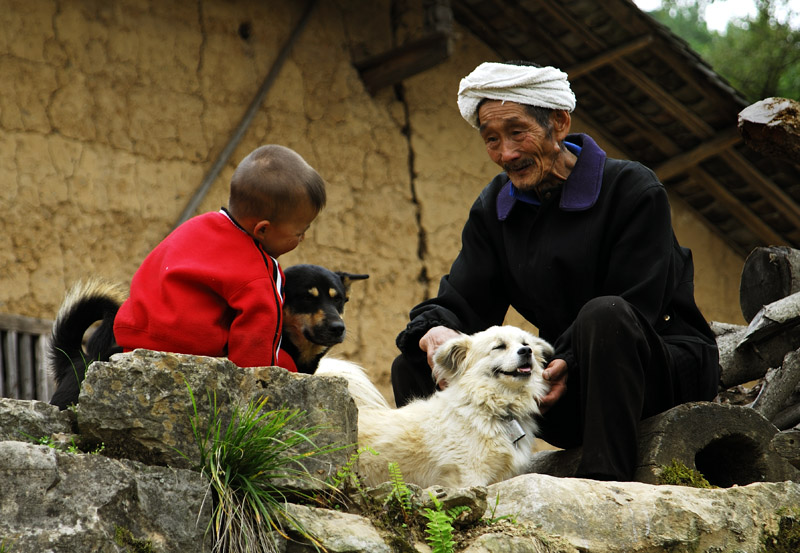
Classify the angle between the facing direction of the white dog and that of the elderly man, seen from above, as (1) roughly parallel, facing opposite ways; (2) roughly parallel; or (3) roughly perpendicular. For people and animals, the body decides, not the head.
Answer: roughly perpendicular

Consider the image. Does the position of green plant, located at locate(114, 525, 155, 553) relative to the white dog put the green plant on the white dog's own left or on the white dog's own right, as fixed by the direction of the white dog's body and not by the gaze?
on the white dog's own right

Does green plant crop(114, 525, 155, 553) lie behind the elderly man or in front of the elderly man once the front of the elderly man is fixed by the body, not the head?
in front

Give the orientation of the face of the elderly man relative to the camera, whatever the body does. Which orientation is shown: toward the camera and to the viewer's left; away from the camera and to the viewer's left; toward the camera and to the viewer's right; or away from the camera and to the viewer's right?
toward the camera and to the viewer's left

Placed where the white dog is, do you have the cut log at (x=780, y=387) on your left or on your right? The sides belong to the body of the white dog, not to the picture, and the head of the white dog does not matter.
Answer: on your left

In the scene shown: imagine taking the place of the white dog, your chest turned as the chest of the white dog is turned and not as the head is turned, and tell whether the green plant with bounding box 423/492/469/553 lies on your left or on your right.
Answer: on your right

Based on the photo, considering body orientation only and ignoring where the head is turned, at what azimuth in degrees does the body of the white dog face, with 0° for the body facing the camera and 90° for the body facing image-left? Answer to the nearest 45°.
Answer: approximately 315°

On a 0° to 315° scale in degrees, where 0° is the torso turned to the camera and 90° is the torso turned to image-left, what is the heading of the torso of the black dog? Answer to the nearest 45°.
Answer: approximately 270°

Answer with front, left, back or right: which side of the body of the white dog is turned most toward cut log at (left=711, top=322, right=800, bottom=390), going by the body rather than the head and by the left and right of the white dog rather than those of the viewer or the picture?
left

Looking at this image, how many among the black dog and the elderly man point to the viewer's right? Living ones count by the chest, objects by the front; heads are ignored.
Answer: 1

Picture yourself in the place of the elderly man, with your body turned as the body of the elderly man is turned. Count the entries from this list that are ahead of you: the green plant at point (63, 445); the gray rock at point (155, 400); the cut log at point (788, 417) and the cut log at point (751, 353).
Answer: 2

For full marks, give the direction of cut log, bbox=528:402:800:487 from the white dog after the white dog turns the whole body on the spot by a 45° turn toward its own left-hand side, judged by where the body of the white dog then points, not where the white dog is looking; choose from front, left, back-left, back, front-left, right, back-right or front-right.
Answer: front

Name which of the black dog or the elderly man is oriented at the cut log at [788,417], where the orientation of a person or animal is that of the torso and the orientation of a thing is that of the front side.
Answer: the black dog

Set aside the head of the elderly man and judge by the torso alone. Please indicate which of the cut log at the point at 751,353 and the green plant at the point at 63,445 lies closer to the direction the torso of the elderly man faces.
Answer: the green plant

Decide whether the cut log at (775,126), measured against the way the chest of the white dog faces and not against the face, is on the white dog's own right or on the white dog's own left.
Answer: on the white dog's own left

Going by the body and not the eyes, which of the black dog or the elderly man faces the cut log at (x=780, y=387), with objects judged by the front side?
the black dog
